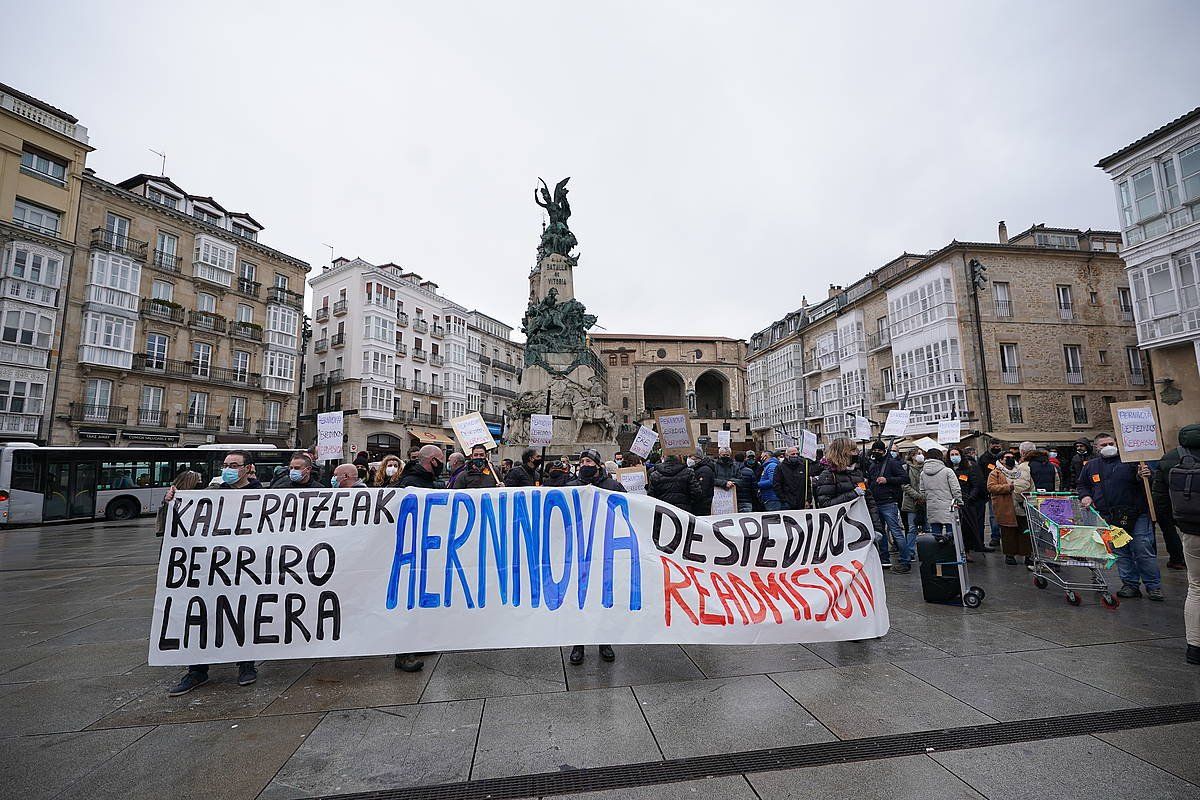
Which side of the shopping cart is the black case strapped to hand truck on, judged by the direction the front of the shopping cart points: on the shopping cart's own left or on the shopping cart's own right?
on the shopping cart's own right

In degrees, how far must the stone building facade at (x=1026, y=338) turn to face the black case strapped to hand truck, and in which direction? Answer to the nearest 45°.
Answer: approximately 45° to its left

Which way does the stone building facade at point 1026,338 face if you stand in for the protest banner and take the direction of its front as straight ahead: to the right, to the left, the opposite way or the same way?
to the right

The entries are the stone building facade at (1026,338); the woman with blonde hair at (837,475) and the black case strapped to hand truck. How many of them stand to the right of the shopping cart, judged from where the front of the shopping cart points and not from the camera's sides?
2

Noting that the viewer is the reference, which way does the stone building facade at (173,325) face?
facing the viewer and to the right of the viewer

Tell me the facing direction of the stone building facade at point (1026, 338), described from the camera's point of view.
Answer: facing the viewer and to the left of the viewer

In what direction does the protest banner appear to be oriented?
toward the camera

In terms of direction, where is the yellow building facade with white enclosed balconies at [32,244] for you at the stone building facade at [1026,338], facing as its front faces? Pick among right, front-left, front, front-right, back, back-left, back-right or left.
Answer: front

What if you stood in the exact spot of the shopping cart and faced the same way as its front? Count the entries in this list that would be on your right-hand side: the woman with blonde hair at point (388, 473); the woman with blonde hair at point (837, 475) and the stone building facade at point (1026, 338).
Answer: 2

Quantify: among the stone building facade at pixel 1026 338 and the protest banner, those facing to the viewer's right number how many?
0

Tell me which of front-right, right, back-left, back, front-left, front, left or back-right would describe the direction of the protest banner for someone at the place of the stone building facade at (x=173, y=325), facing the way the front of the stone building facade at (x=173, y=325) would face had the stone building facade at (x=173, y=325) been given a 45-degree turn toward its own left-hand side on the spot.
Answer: right

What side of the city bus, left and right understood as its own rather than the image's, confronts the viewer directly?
right
